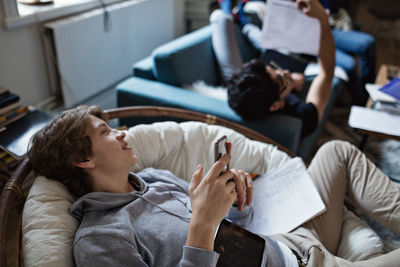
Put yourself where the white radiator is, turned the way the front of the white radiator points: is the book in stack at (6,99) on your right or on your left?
on your right

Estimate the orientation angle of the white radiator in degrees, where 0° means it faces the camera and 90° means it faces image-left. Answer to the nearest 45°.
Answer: approximately 315°

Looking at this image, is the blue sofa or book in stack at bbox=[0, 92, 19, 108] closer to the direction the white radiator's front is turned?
the blue sofa

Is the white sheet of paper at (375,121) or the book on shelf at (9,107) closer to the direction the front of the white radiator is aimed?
the white sheet of paper

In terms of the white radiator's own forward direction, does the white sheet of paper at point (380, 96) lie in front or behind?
in front

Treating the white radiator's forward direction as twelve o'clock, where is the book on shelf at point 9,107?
The book on shelf is roughly at 2 o'clock from the white radiator.
